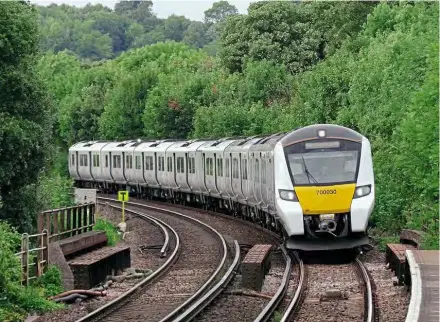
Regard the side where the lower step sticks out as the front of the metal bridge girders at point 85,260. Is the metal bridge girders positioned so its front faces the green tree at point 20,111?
no

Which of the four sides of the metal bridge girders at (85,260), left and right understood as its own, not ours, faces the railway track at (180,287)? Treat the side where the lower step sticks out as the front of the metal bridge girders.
front

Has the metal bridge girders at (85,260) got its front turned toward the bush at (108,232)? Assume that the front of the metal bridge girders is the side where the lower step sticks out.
no

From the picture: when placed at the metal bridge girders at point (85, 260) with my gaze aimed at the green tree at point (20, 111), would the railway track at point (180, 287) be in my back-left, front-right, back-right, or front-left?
back-right

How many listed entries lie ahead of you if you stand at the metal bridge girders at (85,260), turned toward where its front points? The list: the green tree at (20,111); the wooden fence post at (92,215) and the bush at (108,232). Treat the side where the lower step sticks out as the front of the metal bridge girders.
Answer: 0

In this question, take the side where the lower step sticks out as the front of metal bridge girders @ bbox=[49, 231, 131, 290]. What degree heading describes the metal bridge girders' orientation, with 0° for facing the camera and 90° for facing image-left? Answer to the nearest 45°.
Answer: approximately 315°

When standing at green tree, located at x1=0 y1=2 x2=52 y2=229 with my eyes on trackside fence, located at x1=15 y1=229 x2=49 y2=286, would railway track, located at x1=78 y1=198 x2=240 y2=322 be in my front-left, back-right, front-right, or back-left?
front-left

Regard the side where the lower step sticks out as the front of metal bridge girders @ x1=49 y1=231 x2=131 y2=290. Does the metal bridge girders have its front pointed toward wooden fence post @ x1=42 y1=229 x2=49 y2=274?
no
